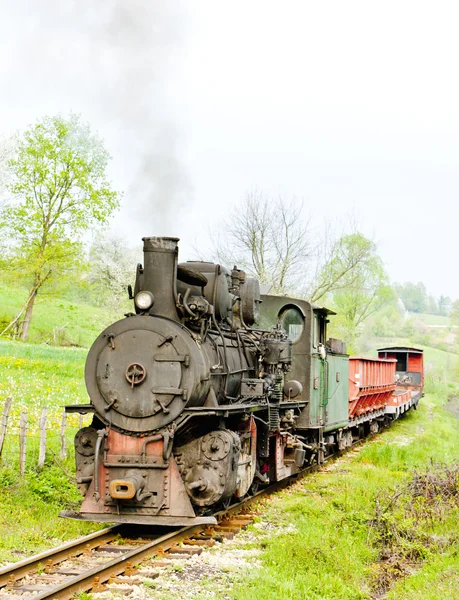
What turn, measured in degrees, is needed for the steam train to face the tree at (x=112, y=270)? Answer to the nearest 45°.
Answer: approximately 135° to its right

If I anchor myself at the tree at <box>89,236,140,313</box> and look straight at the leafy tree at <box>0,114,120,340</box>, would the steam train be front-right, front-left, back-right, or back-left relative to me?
front-left

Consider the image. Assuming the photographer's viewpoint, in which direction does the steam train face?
facing the viewer and to the left of the viewer

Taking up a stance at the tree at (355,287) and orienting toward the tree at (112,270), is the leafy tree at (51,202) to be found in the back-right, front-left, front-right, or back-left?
front-left

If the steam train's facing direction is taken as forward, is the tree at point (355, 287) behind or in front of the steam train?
behind

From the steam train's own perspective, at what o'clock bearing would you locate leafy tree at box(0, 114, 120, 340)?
The leafy tree is roughly at 4 o'clock from the steam train.
